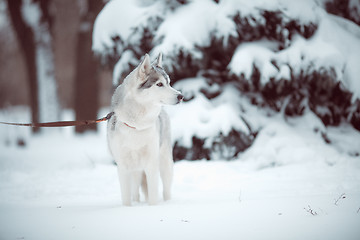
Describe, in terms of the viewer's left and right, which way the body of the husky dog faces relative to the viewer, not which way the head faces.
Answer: facing the viewer

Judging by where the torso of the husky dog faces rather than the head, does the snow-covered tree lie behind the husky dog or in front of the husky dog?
behind

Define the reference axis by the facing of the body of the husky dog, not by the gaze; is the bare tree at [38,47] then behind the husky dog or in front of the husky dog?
behind
